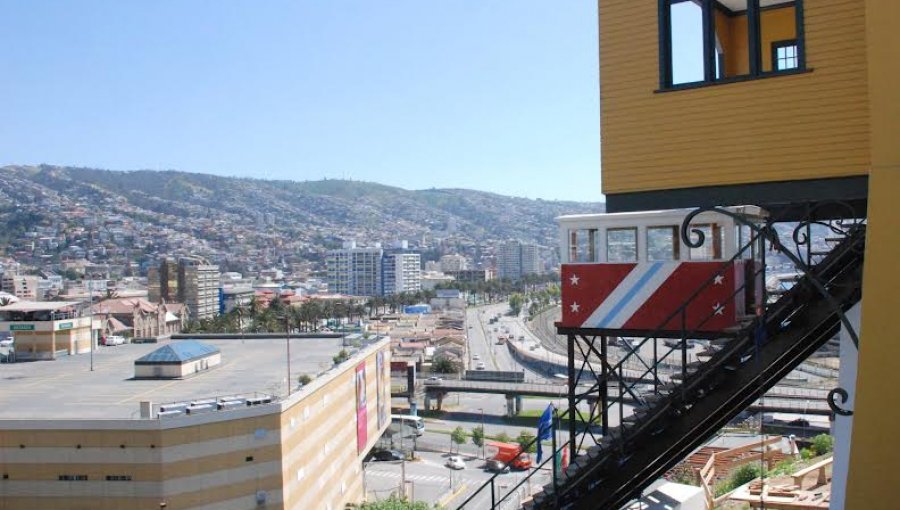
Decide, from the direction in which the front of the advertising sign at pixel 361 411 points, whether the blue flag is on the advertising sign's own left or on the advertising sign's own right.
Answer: on the advertising sign's own right

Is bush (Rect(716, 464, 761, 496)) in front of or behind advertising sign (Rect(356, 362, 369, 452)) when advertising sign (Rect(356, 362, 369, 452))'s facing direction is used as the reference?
in front

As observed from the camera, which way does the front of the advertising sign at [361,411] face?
facing to the right of the viewer

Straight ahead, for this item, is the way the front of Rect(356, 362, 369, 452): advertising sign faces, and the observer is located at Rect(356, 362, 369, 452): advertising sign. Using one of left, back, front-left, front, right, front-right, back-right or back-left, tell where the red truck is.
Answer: front-left

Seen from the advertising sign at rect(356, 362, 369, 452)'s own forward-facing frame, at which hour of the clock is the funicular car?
The funicular car is roughly at 3 o'clock from the advertising sign.
